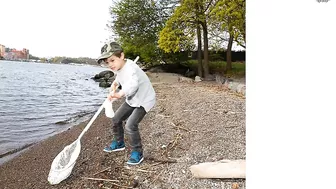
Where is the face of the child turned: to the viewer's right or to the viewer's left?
to the viewer's left

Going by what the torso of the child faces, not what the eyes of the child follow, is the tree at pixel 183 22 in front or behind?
behind

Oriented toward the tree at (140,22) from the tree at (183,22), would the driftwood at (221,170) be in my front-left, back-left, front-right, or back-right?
back-left

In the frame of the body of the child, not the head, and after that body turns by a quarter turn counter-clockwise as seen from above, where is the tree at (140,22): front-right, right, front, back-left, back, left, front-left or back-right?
back-left

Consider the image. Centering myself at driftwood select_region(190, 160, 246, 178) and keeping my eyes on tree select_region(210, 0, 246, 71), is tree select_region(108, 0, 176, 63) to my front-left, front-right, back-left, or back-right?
front-left

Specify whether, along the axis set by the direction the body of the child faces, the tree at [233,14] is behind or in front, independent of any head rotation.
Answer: behind

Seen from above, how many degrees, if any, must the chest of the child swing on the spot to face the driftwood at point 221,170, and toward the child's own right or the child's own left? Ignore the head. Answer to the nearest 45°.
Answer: approximately 90° to the child's own left

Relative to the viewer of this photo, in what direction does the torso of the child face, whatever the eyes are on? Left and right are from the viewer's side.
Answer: facing the viewer and to the left of the viewer
